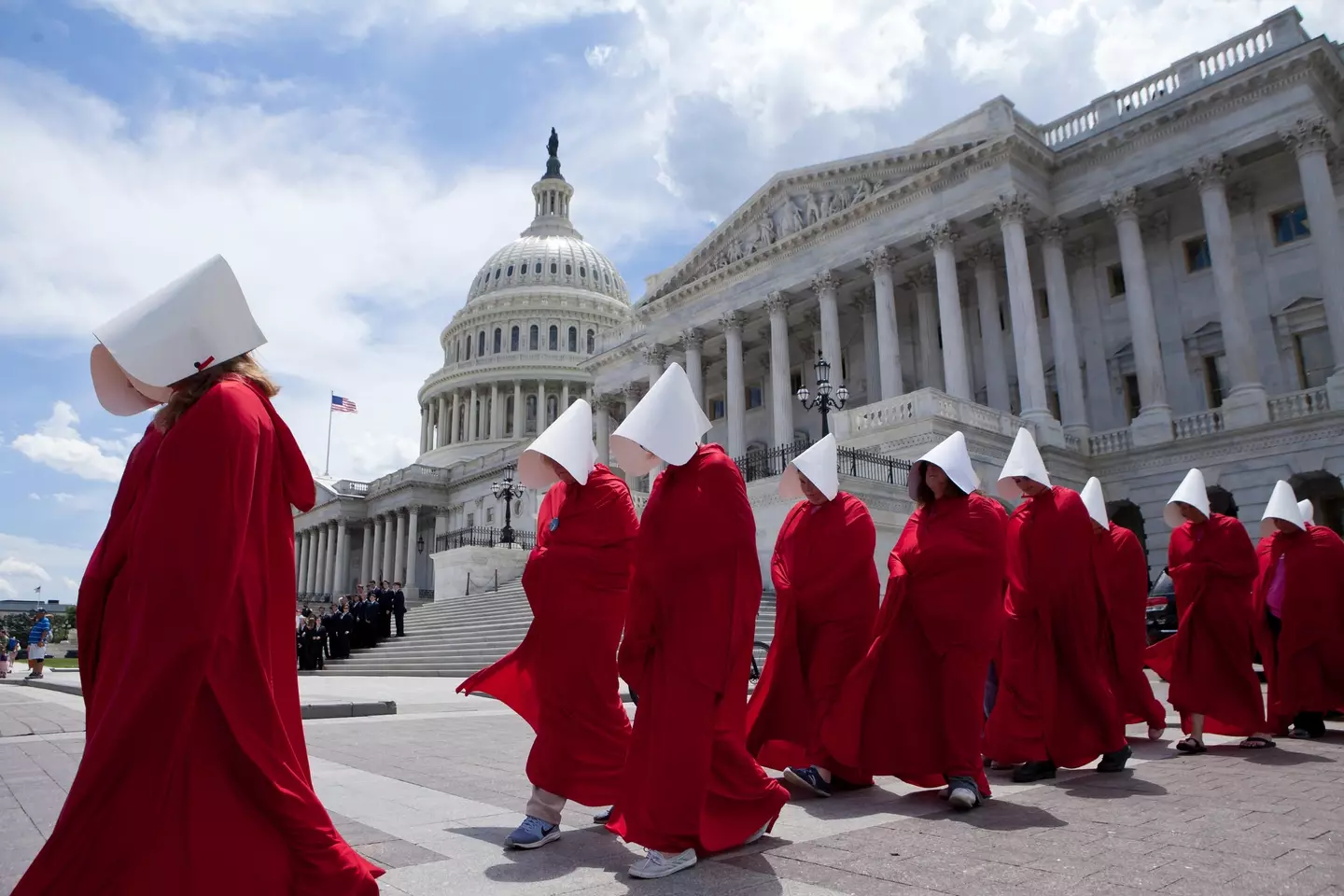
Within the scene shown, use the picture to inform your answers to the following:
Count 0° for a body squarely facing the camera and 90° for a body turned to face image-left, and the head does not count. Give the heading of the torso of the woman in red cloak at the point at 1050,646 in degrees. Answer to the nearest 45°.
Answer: approximately 45°

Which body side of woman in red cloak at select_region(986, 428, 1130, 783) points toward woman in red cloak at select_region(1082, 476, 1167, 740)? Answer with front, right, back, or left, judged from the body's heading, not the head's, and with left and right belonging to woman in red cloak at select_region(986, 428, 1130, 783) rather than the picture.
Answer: back

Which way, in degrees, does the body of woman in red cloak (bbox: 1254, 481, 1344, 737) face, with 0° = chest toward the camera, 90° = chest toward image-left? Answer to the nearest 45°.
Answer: approximately 45°

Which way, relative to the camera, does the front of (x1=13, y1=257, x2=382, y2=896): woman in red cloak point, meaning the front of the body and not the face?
to the viewer's left

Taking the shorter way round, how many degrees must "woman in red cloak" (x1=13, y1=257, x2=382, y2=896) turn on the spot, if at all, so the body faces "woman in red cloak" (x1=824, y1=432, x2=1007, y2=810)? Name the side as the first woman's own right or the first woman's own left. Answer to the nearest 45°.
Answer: approximately 180°

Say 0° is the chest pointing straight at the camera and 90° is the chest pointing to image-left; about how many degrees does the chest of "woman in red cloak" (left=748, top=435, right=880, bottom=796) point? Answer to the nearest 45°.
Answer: approximately 45°

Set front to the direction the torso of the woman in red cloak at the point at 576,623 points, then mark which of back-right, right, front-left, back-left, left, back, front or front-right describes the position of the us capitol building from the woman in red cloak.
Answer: back

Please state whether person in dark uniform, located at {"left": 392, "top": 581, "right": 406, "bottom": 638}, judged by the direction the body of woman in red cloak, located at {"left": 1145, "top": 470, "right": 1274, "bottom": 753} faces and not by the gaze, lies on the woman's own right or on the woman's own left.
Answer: on the woman's own right

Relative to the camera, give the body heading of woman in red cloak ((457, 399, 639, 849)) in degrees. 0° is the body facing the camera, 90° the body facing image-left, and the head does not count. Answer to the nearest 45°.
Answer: approximately 45°
